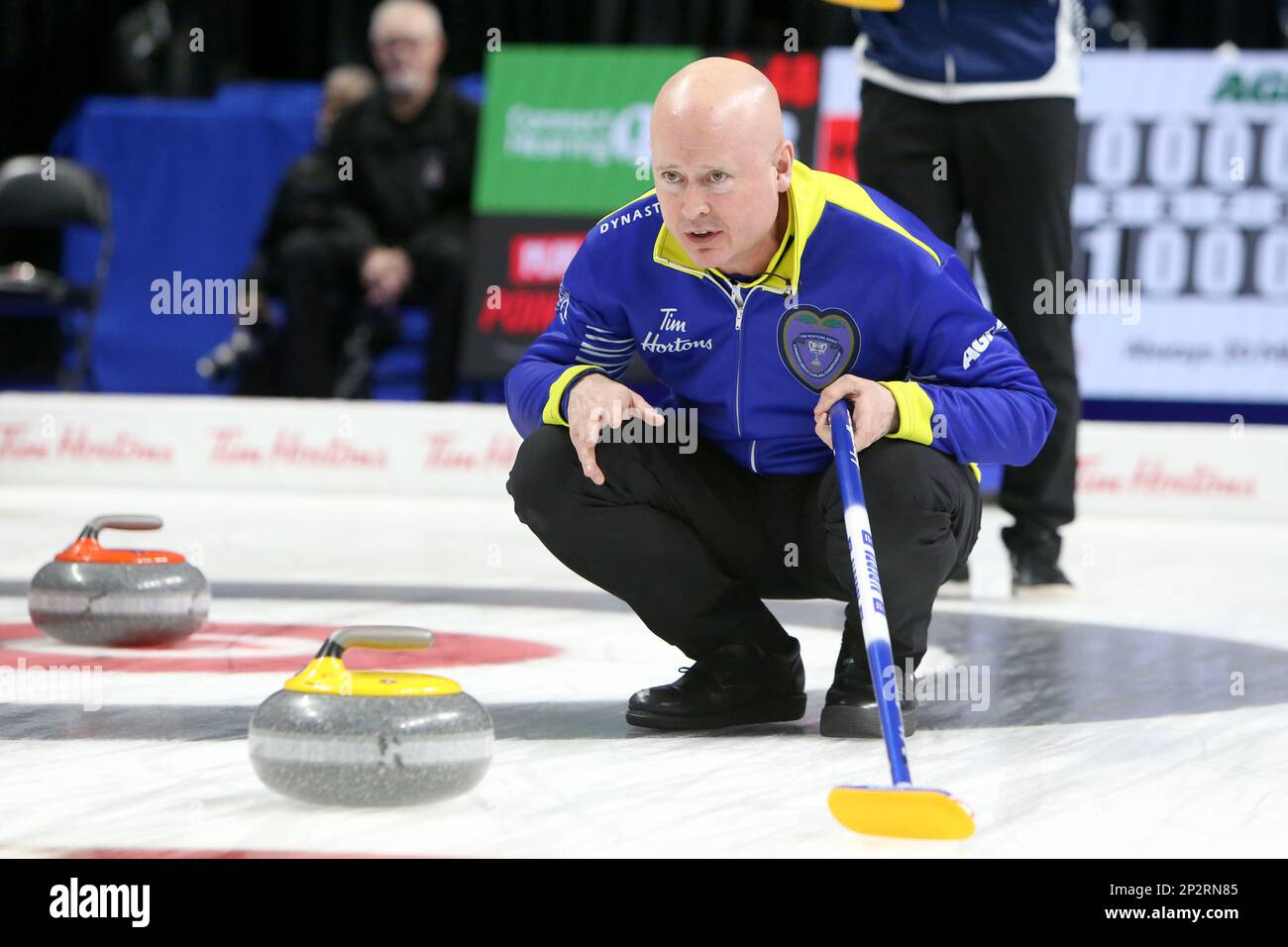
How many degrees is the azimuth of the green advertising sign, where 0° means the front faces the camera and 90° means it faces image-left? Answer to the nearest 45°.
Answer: approximately 0°

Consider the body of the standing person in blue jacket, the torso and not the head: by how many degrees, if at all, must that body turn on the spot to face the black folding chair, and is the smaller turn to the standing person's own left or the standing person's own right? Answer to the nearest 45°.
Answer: approximately 135° to the standing person's own right

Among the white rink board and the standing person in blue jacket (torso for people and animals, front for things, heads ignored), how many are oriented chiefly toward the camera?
2

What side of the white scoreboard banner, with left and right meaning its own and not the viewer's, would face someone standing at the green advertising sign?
right

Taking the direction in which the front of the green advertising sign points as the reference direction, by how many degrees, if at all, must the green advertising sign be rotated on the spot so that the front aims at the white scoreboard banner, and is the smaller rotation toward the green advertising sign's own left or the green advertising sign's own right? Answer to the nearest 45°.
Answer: approximately 90° to the green advertising sign's own left

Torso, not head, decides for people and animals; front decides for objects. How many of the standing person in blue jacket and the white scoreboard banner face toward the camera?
2

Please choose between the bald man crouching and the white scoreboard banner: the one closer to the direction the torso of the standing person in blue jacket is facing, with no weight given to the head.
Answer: the bald man crouching
